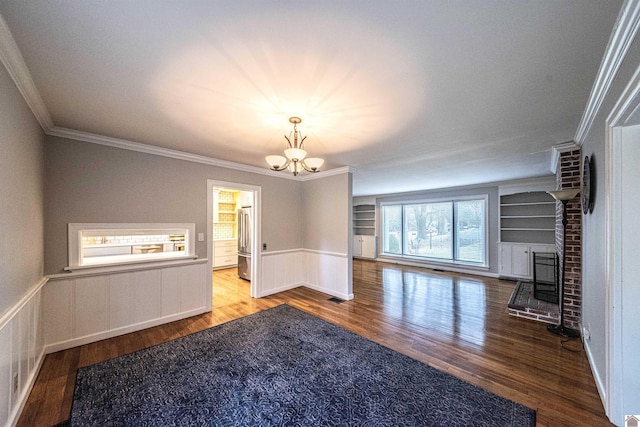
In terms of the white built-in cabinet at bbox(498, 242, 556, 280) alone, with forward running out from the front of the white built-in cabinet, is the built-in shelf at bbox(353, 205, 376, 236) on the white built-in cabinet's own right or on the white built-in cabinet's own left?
on the white built-in cabinet's own right

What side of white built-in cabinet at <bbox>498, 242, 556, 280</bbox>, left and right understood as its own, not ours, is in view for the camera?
front

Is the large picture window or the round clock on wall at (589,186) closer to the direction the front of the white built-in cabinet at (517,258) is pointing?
the round clock on wall

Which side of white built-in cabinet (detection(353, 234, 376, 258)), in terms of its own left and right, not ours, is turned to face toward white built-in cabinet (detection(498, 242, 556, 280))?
left

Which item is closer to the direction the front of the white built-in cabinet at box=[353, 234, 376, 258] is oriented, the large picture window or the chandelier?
the chandelier

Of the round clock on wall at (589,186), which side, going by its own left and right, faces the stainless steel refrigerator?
front

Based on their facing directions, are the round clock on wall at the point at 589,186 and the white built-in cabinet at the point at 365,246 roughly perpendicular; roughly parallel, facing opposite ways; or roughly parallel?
roughly perpendicular

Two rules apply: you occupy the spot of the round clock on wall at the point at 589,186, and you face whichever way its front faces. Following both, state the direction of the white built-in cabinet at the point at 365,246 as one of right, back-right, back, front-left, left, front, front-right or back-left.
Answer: front-right

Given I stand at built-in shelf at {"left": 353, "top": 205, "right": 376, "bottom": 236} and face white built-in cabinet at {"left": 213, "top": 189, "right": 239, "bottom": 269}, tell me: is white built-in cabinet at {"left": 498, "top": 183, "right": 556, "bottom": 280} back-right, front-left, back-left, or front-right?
back-left

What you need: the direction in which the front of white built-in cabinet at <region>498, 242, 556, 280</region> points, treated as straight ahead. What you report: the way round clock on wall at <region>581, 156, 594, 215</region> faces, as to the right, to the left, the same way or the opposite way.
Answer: to the right

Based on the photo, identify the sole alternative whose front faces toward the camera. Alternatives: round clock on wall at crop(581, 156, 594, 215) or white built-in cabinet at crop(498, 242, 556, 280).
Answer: the white built-in cabinet

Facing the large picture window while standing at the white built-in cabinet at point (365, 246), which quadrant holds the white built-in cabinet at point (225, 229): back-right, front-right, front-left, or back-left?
back-right

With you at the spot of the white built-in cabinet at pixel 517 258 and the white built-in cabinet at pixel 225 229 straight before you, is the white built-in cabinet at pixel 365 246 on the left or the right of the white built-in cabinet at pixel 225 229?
right

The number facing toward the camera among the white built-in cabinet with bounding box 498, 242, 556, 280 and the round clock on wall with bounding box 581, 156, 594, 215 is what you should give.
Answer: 1

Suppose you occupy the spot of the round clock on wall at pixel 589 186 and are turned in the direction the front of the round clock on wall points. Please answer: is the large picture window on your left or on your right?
on your right

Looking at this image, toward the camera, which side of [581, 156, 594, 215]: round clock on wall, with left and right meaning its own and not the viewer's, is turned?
left

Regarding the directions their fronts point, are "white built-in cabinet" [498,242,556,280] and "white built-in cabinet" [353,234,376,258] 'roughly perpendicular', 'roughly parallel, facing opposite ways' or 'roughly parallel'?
roughly parallel
